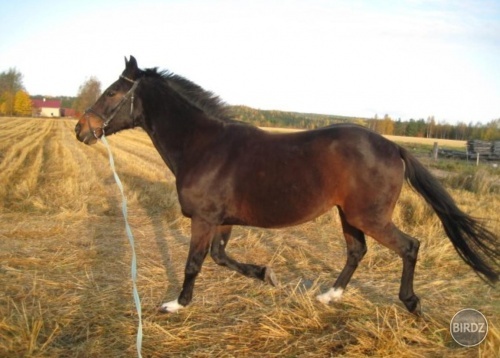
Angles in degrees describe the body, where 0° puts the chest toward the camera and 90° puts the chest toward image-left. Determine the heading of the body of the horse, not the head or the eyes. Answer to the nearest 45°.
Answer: approximately 90°
